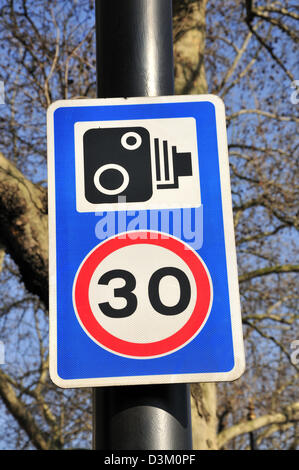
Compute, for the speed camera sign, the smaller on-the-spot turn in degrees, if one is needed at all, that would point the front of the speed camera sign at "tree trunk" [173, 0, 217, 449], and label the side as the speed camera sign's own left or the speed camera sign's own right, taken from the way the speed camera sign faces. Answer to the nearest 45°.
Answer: approximately 180°

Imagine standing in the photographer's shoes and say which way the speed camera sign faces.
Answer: facing the viewer
